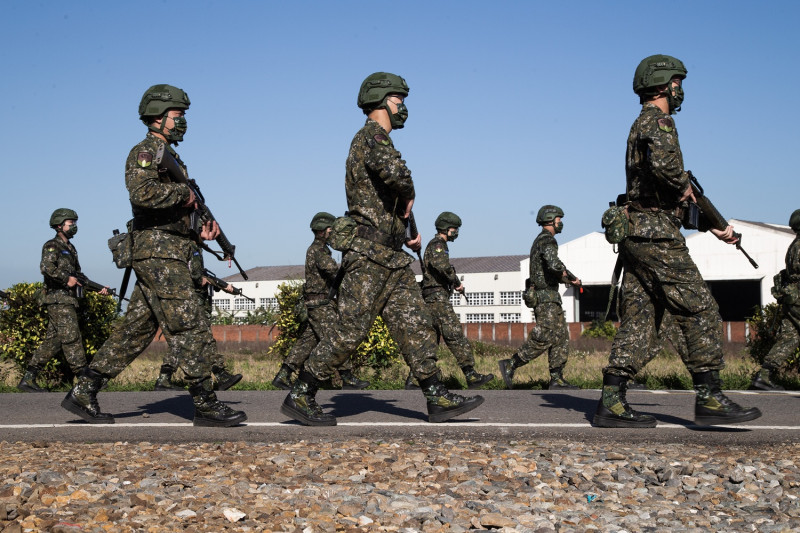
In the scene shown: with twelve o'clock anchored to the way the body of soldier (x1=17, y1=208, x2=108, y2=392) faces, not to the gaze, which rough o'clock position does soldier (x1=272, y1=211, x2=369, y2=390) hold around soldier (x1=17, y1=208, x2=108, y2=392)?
soldier (x1=272, y1=211, x2=369, y2=390) is roughly at 1 o'clock from soldier (x1=17, y1=208, x2=108, y2=392).

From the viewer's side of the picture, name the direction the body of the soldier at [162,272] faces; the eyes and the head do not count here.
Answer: to the viewer's right

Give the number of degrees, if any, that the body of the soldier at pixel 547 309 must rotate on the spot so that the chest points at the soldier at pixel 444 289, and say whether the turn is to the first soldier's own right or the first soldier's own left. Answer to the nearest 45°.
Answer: approximately 180°

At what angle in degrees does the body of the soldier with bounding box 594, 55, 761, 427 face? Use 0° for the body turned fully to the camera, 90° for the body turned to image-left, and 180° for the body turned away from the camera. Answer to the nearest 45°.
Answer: approximately 270°

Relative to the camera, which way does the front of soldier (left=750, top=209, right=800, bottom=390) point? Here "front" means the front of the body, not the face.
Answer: to the viewer's right

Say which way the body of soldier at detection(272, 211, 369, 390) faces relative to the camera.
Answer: to the viewer's right

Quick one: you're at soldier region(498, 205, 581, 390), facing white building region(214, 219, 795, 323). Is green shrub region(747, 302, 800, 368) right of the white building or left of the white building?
right

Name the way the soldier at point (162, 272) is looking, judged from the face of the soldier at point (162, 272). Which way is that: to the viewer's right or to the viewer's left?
to the viewer's right

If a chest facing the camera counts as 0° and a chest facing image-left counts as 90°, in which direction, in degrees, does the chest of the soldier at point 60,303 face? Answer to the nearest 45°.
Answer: approximately 270°

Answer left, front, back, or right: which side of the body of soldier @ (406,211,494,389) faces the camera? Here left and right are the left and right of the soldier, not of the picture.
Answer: right

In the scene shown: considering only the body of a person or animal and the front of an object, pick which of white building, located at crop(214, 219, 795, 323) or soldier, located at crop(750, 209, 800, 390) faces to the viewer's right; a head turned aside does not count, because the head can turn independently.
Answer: the soldier

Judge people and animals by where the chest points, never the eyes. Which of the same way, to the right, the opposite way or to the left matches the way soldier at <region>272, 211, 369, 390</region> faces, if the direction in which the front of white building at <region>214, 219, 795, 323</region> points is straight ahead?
to the left

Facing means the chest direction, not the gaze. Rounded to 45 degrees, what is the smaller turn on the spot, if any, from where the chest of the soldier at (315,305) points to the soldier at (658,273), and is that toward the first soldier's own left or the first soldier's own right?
approximately 45° to the first soldier's own right

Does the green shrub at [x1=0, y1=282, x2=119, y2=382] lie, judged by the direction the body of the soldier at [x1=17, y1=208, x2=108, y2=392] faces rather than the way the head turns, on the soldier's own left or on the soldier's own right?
on the soldier's own left
